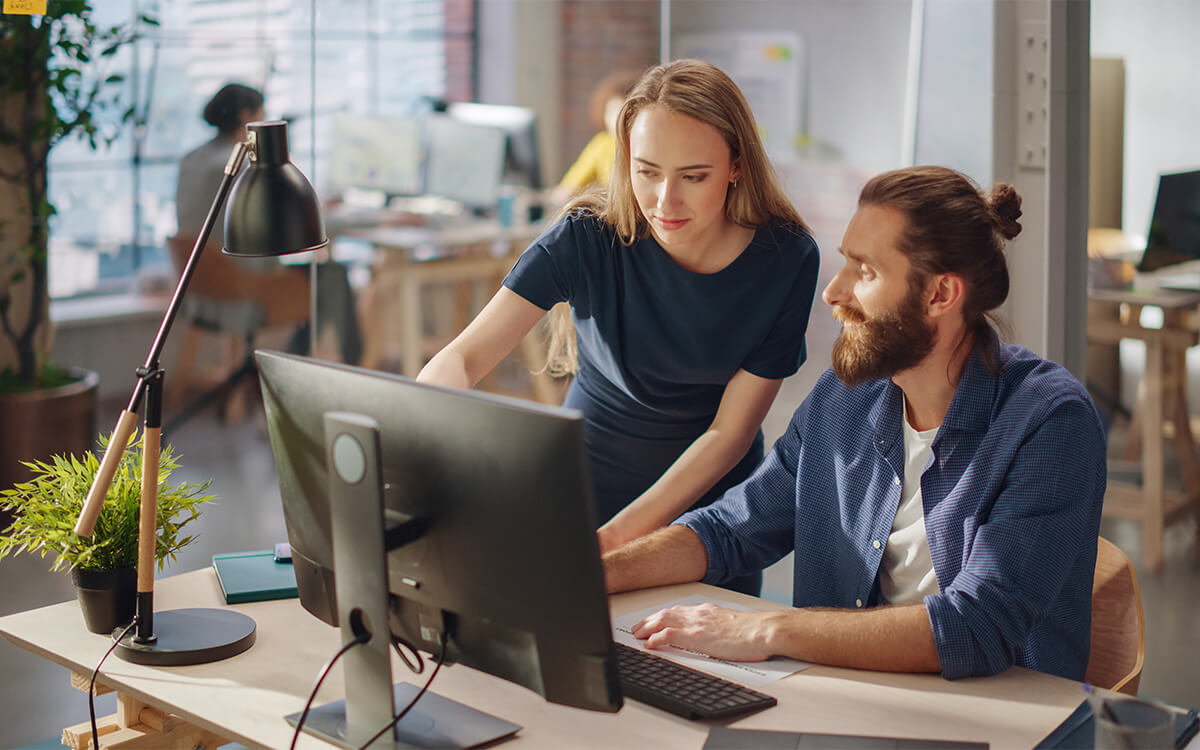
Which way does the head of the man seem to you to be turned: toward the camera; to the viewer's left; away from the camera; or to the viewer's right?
to the viewer's left

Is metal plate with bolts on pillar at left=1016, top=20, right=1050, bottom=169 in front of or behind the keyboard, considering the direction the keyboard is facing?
in front

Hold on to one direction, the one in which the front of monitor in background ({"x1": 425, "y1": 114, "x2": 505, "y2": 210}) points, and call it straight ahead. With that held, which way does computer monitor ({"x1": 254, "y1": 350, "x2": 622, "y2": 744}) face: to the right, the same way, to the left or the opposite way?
the opposite way

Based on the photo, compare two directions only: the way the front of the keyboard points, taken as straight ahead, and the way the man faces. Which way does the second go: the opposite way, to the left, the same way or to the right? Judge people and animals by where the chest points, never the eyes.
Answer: the opposite way

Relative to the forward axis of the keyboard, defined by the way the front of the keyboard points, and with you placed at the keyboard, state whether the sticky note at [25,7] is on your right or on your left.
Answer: on your left

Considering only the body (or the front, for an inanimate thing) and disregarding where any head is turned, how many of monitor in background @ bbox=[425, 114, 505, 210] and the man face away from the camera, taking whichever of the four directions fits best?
0

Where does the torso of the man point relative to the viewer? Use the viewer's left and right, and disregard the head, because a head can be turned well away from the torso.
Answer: facing the viewer and to the left of the viewer

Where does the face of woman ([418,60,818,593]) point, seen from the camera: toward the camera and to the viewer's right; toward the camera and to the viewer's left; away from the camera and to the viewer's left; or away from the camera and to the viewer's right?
toward the camera and to the viewer's left

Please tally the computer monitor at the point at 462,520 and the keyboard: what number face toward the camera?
0

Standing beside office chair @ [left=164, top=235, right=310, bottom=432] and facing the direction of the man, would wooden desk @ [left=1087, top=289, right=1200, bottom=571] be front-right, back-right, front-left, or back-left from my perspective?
front-left

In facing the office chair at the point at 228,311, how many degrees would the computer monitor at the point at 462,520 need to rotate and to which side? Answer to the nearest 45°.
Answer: approximately 45° to its left

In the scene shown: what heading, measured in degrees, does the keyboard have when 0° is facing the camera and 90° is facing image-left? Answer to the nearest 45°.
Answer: approximately 225°

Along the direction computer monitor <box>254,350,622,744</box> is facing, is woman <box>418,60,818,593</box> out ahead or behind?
ahead

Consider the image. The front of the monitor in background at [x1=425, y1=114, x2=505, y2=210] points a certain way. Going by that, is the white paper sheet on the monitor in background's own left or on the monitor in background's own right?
on the monitor in background's own left

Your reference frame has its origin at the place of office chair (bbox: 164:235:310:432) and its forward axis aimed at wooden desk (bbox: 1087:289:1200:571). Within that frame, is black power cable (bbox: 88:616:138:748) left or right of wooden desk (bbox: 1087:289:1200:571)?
right

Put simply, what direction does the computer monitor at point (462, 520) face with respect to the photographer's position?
facing away from the viewer and to the right of the viewer
